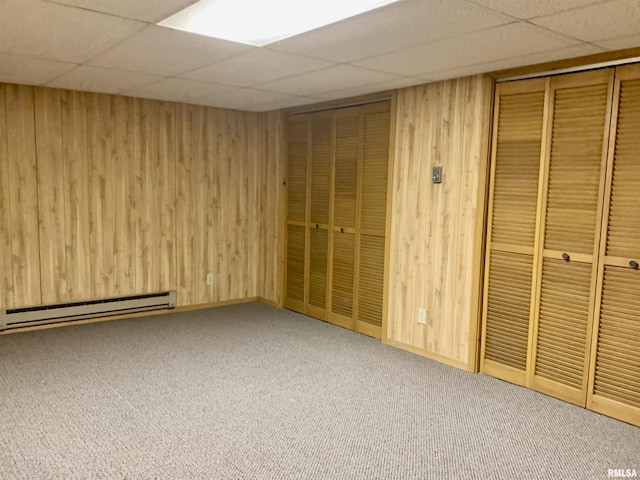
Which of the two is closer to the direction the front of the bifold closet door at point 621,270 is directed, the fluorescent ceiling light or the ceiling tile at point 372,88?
the fluorescent ceiling light

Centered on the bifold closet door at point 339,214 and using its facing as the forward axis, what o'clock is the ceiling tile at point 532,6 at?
The ceiling tile is roughly at 10 o'clock from the bifold closet door.

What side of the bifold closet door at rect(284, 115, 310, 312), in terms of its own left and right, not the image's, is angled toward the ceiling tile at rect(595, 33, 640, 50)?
left

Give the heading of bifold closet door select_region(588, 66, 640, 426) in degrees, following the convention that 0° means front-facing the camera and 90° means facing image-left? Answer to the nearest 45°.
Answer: approximately 45°

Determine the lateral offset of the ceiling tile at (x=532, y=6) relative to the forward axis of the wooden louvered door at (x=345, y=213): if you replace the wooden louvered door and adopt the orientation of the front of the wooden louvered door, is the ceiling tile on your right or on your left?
on your left

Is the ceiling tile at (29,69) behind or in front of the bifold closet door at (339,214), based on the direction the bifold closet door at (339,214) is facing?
in front

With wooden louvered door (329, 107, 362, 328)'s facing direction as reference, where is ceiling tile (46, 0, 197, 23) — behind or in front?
in front

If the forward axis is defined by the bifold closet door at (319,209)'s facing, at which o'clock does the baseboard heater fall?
The baseboard heater is roughly at 1 o'clock from the bifold closet door.

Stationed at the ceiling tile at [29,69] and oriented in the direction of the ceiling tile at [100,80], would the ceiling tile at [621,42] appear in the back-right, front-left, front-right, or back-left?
front-right

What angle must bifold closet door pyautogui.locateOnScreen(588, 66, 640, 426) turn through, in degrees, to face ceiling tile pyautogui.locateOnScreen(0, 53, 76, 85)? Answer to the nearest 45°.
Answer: approximately 45° to its right

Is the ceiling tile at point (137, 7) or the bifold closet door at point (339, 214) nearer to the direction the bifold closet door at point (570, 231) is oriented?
the ceiling tile

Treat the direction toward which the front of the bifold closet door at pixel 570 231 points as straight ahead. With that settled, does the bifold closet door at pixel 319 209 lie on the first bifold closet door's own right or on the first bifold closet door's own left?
on the first bifold closet door's own right

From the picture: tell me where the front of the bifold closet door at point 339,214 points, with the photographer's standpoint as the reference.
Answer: facing the viewer and to the left of the viewer

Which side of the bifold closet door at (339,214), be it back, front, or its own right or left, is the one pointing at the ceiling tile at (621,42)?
left

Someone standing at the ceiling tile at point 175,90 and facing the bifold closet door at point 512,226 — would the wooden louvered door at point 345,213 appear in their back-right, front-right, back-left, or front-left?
front-left

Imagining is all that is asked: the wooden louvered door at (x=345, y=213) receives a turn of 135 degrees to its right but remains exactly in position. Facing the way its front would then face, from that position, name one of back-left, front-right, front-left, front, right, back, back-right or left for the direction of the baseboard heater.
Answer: left

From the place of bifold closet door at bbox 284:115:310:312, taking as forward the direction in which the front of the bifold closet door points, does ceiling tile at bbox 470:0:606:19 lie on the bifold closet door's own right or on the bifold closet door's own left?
on the bifold closet door's own left

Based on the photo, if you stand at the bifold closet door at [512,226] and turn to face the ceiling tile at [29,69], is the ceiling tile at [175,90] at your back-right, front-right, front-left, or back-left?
front-right
